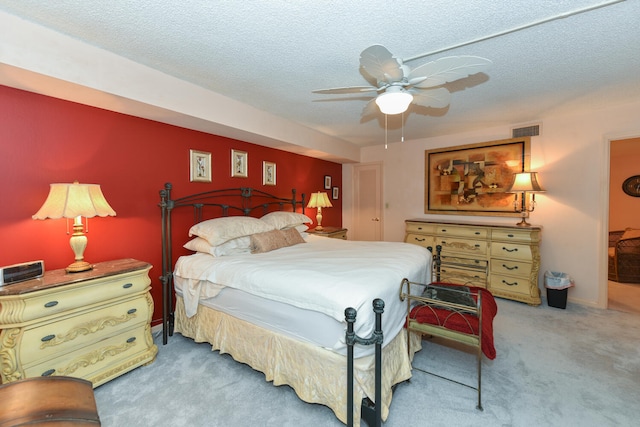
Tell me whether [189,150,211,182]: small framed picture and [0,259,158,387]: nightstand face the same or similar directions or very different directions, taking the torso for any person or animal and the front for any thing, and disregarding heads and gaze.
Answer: same or similar directions

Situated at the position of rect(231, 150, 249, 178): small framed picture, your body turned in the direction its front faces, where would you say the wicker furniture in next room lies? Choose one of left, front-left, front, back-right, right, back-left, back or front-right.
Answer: front-left

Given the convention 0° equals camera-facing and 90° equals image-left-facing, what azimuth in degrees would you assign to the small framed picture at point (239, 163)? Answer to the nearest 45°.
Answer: approximately 315°

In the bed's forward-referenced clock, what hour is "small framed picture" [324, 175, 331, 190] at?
The small framed picture is roughly at 8 o'clock from the bed.

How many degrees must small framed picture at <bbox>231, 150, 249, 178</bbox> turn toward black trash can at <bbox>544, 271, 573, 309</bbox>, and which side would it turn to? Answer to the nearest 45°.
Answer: approximately 45° to its left

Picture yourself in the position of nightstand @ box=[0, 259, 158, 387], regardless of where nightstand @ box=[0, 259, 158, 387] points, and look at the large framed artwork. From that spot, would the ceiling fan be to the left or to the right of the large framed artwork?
right

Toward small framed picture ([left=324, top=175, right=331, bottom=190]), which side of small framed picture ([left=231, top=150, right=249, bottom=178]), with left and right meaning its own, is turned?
left

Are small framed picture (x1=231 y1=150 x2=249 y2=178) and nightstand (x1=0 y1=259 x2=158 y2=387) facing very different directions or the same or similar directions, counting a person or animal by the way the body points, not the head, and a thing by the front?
same or similar directions

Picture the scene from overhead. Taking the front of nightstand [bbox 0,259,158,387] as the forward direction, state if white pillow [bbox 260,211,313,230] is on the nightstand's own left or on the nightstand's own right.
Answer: on the nightstand's own left

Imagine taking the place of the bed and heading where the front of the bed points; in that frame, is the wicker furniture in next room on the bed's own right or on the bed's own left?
on the bed's own left

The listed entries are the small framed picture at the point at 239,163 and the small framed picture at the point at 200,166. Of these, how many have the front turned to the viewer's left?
0

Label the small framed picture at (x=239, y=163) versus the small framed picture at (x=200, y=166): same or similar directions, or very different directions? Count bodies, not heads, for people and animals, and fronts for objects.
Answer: same or similar directions

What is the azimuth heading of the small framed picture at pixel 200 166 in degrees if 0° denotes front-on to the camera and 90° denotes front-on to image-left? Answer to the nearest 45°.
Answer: approximately 315°

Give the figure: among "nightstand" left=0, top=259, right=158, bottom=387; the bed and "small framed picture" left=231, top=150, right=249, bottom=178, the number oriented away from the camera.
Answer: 0

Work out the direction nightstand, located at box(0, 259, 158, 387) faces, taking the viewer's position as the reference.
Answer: facing the viewer and to the right of the viewer

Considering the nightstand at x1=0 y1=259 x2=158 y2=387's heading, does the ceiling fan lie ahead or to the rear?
ahead

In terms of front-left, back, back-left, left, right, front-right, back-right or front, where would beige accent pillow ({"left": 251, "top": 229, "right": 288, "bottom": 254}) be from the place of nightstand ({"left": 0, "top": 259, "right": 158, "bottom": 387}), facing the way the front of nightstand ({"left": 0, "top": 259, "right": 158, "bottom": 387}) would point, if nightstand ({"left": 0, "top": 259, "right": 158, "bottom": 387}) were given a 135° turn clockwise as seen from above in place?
back

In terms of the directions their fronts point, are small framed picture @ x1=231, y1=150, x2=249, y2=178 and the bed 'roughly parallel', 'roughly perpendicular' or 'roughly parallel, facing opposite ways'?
roughly parallel
